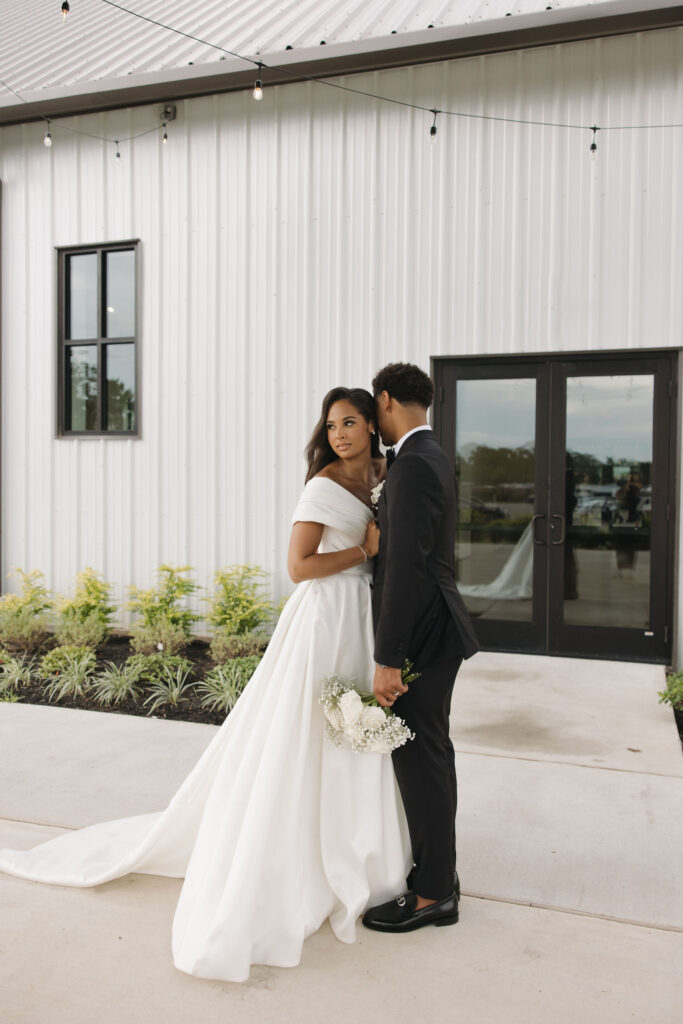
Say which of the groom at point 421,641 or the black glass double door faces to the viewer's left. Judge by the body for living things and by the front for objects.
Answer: the groom

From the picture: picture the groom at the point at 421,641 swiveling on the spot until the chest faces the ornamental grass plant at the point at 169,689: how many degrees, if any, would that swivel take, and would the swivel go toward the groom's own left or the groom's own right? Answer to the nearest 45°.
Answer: approximately 45° to the groom's own right

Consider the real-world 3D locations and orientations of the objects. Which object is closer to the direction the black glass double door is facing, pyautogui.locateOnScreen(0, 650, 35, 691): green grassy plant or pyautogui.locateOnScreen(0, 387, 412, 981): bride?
the bride

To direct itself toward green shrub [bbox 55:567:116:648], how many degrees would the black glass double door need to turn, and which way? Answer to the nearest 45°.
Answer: approximately 90° to its right

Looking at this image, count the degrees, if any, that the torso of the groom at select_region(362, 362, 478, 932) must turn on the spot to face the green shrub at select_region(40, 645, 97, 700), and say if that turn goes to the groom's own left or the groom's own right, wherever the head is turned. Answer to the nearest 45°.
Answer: approximately 45° to the groom's own right

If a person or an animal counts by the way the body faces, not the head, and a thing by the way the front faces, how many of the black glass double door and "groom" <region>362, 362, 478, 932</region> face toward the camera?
1

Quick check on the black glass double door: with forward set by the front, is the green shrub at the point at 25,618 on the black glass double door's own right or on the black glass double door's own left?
on the black glass double door's own right

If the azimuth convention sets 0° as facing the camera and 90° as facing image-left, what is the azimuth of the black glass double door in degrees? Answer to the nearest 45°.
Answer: approximately 0°

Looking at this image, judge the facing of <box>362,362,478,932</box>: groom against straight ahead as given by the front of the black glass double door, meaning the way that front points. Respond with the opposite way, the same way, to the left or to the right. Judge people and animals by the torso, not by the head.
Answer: to the right

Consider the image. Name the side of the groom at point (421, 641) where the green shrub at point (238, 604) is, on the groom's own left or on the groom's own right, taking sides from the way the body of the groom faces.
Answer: on the groom's own right

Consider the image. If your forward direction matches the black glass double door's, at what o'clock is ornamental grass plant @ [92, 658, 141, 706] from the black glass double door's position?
The ornamental grass plant is roughly at 2 o'clock from the black glass double door.

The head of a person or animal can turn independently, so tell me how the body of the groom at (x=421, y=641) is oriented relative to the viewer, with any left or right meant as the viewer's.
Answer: facing to the left of the viewer

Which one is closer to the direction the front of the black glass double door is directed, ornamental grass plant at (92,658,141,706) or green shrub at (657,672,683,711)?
the green shrub

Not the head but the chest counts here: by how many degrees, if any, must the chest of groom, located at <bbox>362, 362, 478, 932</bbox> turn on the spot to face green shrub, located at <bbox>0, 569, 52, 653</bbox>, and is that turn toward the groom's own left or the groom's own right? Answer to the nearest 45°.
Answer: approximately 45° to the groom's own right
